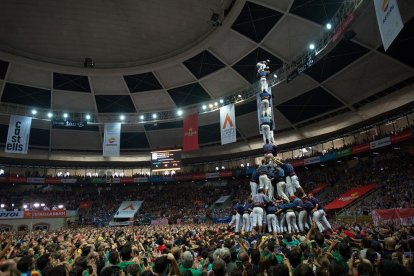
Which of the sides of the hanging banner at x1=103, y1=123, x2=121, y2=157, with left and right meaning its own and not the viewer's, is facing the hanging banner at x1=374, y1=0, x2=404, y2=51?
front

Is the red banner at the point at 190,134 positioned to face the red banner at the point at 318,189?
no

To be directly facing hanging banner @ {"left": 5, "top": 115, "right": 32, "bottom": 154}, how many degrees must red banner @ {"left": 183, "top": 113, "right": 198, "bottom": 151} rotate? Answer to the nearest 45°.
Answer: approximately 90° to its right

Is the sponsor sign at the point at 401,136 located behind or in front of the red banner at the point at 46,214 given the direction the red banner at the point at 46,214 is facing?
in front

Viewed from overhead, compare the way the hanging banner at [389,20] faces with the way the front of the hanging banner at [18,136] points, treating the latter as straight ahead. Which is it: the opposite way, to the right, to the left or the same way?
to the right

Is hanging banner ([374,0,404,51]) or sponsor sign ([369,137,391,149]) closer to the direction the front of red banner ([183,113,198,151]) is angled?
the hanging banner

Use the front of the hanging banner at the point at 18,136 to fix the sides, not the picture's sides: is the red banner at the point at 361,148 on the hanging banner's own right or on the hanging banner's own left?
on the hanging banner's own left

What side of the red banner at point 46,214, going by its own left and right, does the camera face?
front

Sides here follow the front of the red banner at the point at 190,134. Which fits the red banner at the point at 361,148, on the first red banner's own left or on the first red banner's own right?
on the first red banner's own left

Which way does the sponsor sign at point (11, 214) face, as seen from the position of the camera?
facing the viewer

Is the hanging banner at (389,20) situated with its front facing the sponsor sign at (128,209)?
no

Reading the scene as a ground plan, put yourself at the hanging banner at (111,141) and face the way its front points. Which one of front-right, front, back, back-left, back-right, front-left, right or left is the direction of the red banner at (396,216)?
front-left

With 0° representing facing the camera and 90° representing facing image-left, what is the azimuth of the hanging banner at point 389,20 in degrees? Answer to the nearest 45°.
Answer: approximately 45°

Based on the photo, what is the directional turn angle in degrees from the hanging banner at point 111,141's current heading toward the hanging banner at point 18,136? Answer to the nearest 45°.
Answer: approximately 90° to its right
